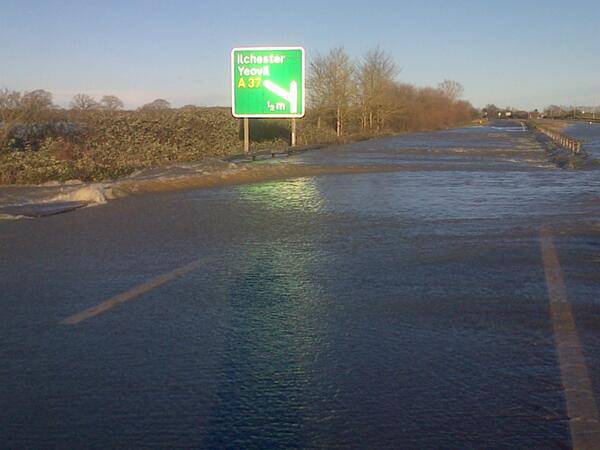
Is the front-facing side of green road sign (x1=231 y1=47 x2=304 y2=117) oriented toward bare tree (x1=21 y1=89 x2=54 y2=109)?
no

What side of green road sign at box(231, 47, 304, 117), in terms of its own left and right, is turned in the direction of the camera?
front
